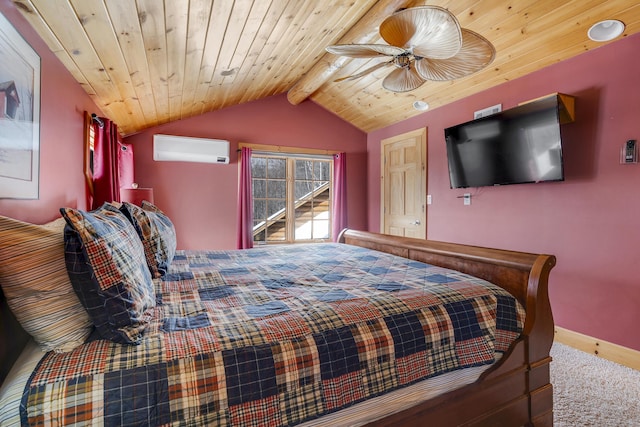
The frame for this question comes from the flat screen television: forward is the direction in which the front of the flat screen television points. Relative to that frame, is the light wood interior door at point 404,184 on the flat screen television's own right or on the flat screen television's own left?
on the flat screen television's own right

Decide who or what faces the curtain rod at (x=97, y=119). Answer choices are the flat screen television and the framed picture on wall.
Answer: the flat screen television

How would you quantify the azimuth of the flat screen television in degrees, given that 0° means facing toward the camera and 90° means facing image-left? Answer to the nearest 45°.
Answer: approximately 45°

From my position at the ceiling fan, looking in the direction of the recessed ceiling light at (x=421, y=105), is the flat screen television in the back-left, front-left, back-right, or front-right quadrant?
front-right

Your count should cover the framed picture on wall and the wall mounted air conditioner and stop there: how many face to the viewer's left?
0

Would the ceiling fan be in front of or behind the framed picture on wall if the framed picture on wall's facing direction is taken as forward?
in front

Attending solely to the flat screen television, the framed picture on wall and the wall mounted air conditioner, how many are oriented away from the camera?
0

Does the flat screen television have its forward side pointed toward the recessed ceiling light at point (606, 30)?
no

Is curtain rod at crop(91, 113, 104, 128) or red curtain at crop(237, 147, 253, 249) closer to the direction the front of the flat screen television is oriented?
the curtain rod

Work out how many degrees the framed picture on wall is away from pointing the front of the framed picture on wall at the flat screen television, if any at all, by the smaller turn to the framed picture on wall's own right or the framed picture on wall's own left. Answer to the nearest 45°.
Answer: approximately 45° to the framed picture on wall's own left

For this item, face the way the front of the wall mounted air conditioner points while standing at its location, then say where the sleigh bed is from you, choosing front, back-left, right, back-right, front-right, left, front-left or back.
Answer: front

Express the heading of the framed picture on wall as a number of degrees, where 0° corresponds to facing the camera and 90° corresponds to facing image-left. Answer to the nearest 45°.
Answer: approximately 315°

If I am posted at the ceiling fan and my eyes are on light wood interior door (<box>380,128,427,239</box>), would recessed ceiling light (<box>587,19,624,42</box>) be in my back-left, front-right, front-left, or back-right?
front-right

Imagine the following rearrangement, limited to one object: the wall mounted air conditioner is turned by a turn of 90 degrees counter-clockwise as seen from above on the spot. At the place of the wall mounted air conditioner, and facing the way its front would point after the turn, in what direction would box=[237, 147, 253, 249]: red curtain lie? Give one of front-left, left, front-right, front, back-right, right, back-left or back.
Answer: front

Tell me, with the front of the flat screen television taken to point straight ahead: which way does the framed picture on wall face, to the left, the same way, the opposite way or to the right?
the opposite way

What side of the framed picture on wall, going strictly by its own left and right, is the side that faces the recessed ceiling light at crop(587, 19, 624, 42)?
front

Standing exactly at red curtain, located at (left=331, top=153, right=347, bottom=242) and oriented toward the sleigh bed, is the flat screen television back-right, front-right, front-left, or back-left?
front-left

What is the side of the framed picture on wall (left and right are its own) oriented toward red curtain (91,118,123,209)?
left

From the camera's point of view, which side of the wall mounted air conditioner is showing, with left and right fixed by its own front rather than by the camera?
front

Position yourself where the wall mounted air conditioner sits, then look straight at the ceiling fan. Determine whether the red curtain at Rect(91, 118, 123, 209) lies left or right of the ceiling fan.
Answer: right

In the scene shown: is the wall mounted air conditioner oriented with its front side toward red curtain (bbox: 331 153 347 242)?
no

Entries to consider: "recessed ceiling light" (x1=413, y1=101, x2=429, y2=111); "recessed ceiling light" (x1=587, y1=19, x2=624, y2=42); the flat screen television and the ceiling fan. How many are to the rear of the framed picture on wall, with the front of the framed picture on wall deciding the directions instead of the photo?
0

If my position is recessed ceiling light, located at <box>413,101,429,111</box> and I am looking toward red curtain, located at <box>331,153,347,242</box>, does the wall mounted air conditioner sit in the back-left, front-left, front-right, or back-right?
front-left

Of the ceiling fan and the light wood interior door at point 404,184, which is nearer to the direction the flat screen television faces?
the ceiling fan
